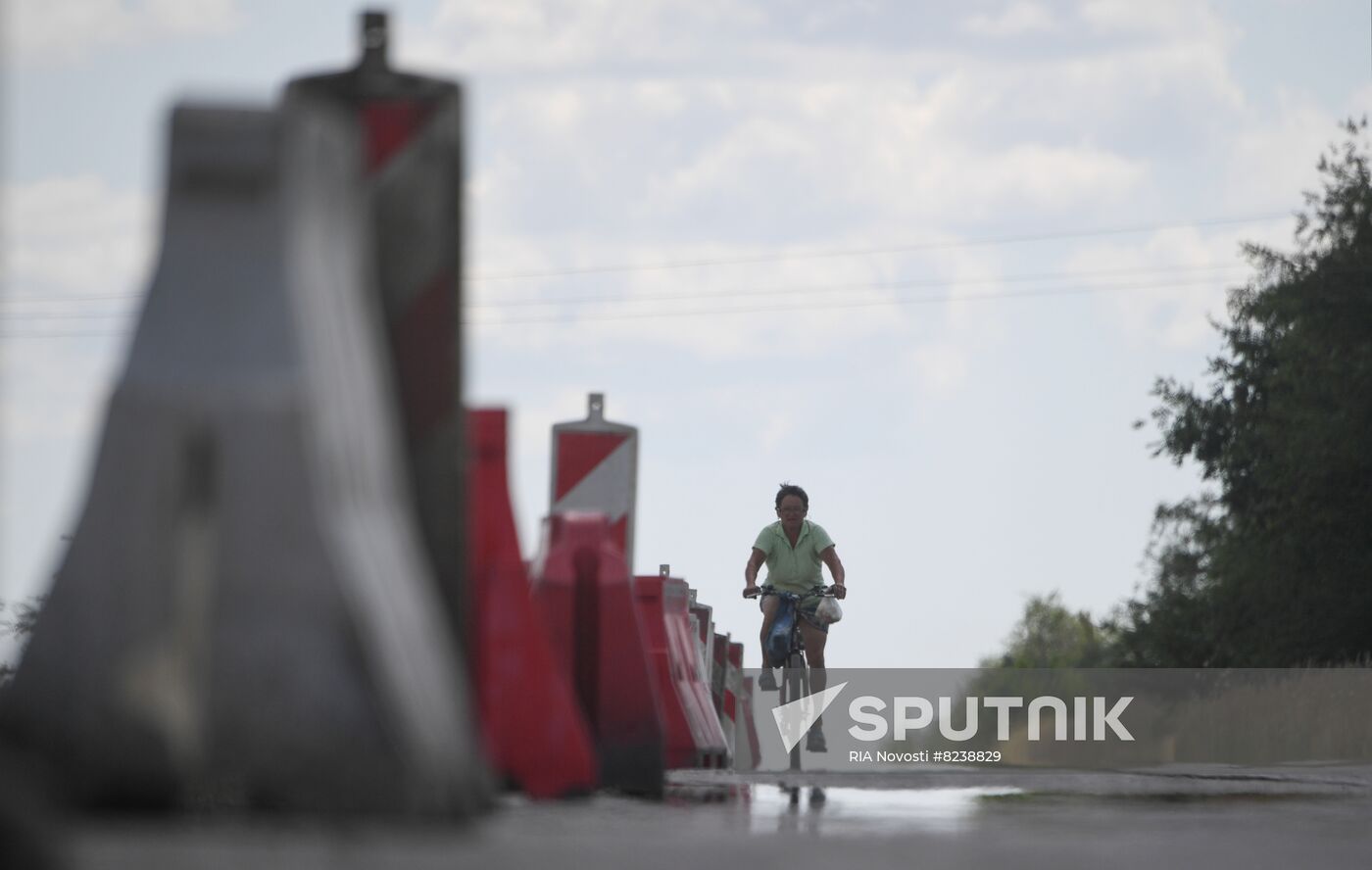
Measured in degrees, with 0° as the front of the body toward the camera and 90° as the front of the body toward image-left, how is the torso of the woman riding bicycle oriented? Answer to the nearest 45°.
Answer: approximately 0°

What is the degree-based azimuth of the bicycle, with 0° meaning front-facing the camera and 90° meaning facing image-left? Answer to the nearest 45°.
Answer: approximately 0°

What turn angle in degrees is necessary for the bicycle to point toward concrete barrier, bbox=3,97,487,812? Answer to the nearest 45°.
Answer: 0° — it already faces it

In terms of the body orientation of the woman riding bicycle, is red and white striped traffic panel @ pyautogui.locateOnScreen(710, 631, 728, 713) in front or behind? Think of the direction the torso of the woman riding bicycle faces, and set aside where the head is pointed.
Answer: behind

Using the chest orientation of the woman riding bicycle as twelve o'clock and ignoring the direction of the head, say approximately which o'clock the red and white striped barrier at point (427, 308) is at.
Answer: The red and white striped barrier is roughly at 12 o'clock from the woman riding bicycle.

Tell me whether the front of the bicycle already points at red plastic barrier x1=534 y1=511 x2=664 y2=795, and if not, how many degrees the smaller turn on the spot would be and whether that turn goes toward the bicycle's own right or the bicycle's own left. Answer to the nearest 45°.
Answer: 0° — it already faces it

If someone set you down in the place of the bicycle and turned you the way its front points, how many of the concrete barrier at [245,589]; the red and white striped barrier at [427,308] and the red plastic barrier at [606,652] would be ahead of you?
3
